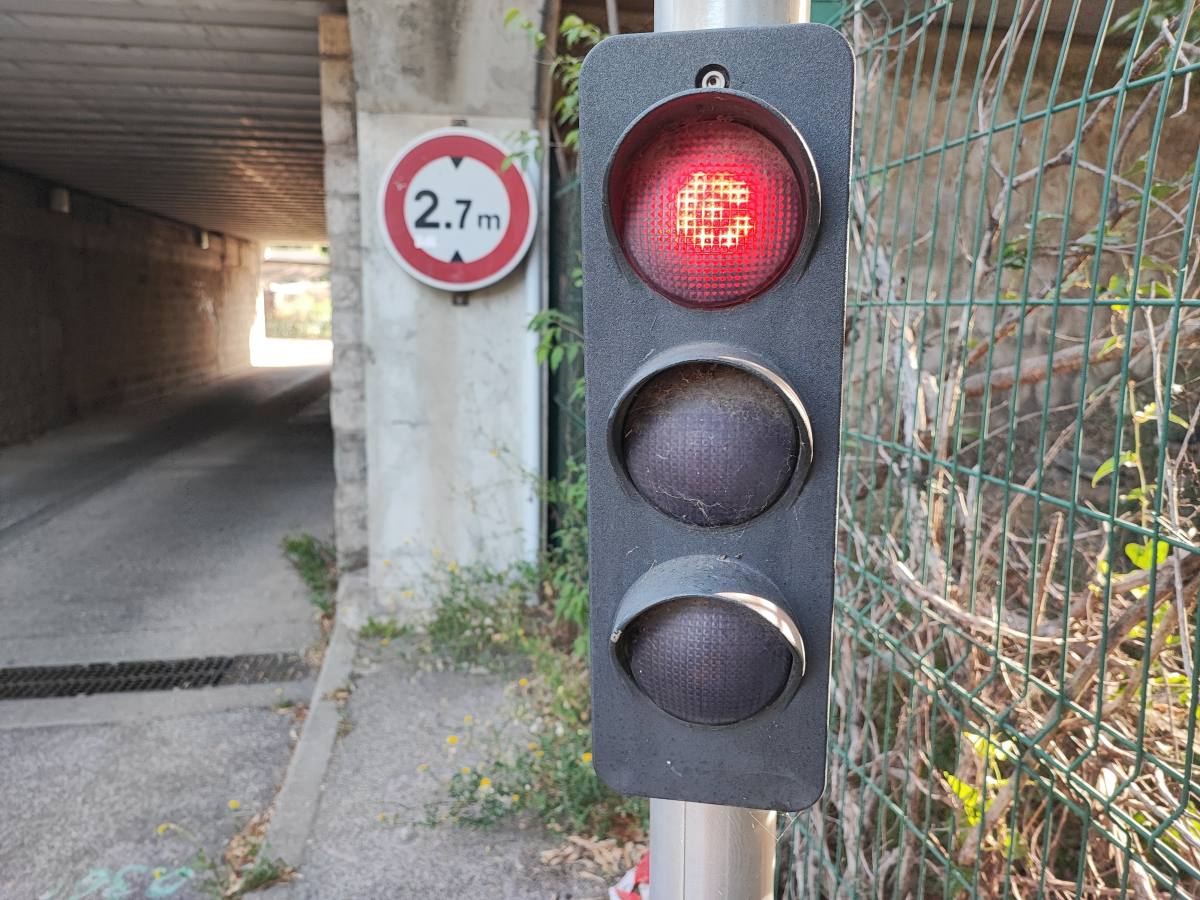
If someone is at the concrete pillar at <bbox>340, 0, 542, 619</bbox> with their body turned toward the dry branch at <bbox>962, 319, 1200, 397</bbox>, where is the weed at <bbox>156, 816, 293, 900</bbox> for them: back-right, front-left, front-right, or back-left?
front-right

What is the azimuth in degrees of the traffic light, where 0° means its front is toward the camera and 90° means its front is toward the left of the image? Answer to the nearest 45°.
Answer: approximately 0°

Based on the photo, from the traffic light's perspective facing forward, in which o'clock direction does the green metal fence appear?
The green metal fence is roughly at 7 o'clock from the traffic light.

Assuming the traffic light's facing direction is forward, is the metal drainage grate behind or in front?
behind

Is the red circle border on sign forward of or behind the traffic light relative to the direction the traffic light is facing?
behind

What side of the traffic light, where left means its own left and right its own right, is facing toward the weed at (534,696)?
back

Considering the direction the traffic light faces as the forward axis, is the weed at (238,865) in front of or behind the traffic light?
behind

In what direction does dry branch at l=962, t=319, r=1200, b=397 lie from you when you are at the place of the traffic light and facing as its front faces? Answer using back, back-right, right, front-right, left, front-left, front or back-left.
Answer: back-left

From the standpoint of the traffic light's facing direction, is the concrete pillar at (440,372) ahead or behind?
behind
